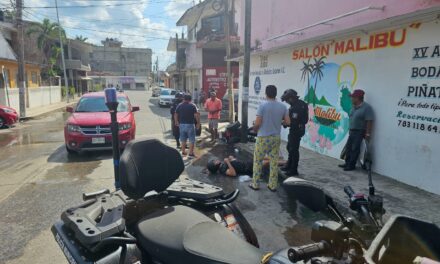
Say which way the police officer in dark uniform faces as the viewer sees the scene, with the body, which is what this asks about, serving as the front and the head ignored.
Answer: to the viewer's left

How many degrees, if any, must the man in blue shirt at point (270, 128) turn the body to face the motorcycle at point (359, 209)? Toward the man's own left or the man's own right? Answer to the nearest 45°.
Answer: approximately 180°

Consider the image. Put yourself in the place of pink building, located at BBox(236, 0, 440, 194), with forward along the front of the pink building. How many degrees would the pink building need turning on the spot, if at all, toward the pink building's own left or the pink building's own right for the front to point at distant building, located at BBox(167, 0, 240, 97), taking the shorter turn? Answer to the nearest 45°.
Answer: approximately 90° to the pink building's own right

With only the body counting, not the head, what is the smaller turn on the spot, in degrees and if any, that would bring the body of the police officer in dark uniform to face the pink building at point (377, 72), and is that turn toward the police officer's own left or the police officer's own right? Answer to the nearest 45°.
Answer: approximately 180°

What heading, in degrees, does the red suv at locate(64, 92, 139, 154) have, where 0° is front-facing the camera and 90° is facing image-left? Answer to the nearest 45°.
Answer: approximately 0°

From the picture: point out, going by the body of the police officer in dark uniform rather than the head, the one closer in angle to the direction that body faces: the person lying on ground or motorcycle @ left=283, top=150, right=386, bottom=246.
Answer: the person lying on ground

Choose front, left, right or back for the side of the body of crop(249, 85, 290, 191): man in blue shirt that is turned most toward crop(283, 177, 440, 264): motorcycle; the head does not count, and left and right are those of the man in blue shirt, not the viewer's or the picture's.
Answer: back

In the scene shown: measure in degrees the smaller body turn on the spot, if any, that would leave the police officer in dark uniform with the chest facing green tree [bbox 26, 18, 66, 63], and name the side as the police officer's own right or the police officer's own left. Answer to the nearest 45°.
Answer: approximately 45° to the police officer's own right

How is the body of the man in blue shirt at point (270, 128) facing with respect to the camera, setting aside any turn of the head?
away from the camera
